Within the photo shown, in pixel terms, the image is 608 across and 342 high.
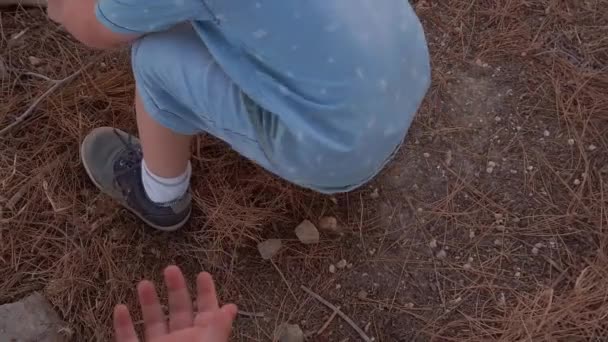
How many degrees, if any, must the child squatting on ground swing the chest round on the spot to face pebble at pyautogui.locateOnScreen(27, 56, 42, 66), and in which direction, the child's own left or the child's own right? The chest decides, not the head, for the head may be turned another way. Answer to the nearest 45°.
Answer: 0° — they already face it

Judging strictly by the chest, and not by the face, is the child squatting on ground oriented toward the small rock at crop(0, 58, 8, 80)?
yes

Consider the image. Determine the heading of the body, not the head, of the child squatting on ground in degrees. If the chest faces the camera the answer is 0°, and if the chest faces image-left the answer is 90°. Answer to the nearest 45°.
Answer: approximately 135°
